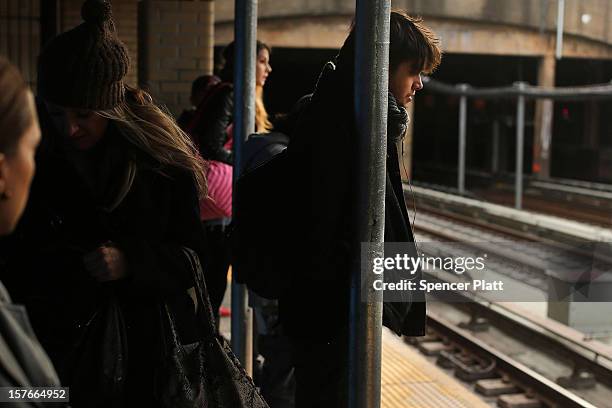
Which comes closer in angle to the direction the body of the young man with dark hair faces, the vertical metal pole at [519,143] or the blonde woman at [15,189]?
the vertical metal pole

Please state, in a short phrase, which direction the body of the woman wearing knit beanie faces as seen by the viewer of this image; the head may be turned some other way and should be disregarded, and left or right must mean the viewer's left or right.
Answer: facing the viewer and to the left of the viewer

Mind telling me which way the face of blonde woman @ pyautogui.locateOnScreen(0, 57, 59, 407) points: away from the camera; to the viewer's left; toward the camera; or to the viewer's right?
to the viewer's right

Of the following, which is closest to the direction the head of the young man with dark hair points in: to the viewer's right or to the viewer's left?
to the viewer's right

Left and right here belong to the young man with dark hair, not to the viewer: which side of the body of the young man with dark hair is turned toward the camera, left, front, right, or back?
right

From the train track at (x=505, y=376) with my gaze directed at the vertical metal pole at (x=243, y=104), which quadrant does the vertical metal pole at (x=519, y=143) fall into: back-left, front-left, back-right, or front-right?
back-right

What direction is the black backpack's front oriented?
to the viewer's left

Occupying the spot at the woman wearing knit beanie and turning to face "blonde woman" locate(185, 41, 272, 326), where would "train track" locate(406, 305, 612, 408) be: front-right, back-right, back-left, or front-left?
front-right

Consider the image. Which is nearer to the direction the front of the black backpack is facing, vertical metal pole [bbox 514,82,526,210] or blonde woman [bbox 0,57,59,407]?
the blonde woman
